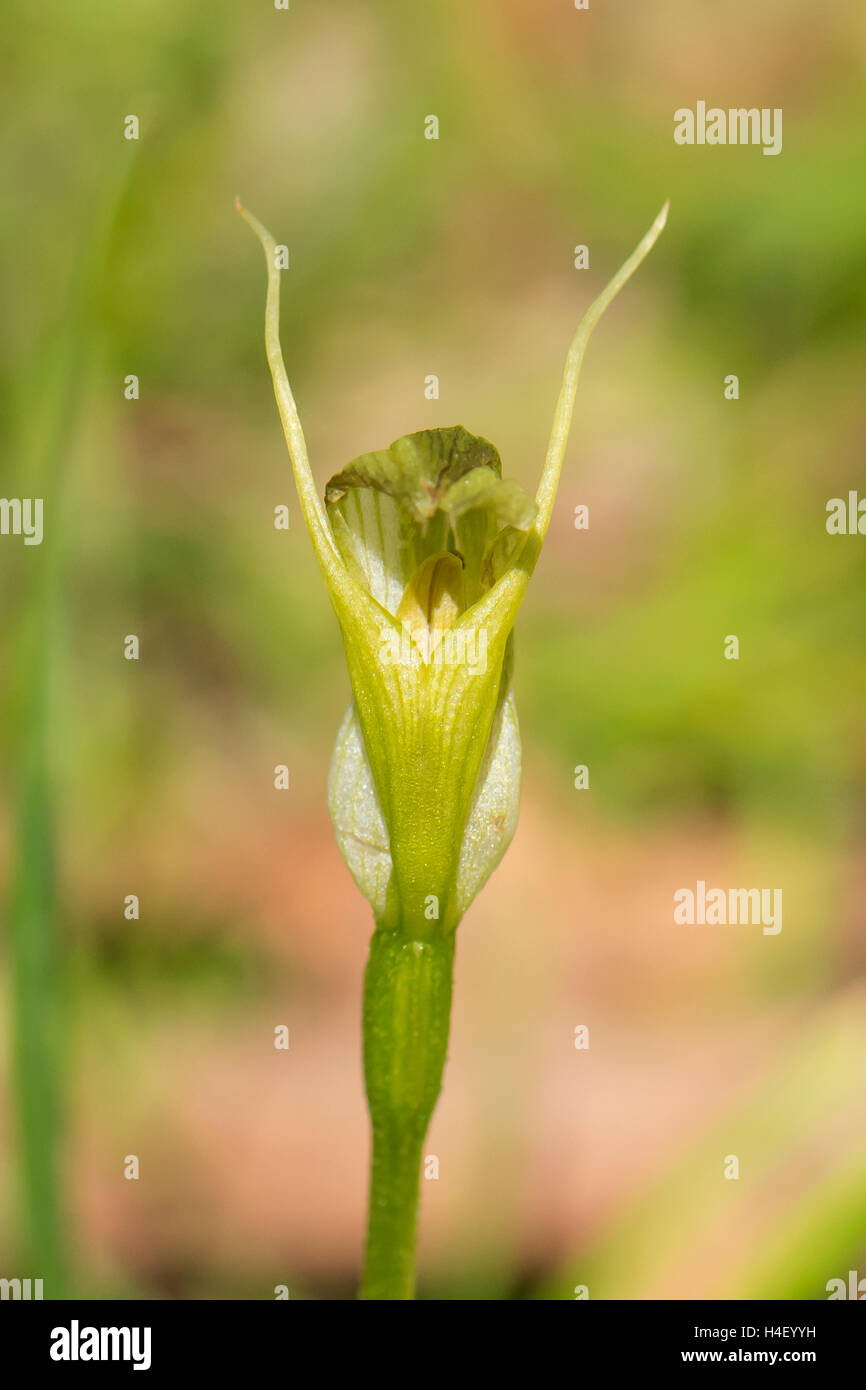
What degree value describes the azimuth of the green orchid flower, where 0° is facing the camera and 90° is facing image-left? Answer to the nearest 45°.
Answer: approximately 0°
